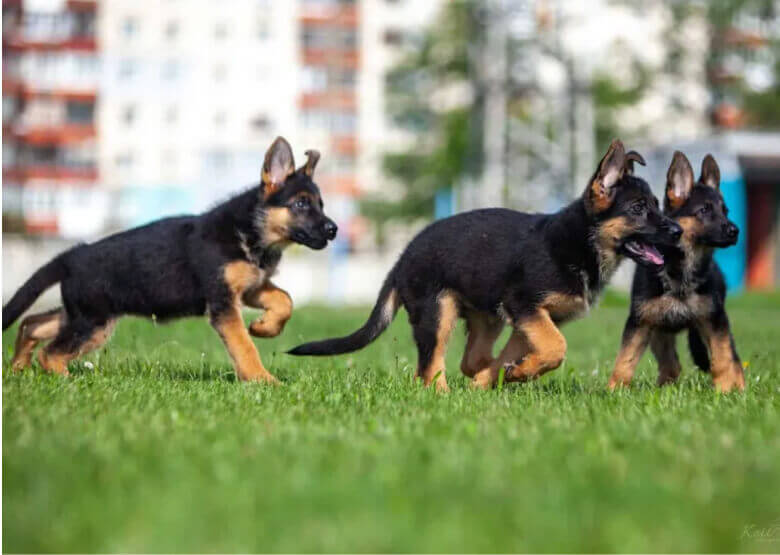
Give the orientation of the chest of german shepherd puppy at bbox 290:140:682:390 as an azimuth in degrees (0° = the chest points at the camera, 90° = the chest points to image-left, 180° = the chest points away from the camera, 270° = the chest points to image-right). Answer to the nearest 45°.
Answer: approximately 270°

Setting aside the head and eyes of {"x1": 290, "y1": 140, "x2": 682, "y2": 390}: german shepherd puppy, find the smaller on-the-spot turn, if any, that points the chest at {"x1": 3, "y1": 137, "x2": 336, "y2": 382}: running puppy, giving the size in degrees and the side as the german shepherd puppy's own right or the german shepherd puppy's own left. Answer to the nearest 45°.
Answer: approximately 180°

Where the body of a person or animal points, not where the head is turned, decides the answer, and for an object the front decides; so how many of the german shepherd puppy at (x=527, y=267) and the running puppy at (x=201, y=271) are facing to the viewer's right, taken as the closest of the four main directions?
2

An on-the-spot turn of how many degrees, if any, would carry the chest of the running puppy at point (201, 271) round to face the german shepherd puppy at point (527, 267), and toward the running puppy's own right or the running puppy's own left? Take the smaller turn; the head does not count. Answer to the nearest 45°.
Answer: approximately 45° to the running puppy's own right

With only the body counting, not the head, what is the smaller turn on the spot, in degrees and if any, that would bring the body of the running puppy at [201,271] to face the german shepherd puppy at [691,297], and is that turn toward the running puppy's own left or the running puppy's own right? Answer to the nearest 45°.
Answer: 0° — it already faces it

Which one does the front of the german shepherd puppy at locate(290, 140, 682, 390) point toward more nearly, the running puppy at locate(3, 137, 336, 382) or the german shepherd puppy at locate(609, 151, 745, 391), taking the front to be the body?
the german shepherd puppy

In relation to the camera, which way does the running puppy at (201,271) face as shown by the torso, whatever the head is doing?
to the viewer's right

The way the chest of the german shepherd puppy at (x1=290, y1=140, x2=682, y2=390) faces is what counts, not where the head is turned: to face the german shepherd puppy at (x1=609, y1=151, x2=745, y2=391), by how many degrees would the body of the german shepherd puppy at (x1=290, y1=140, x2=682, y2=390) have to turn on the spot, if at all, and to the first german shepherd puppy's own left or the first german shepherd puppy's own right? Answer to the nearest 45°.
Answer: approximately 45° to the first german shepherd puppy's own left
